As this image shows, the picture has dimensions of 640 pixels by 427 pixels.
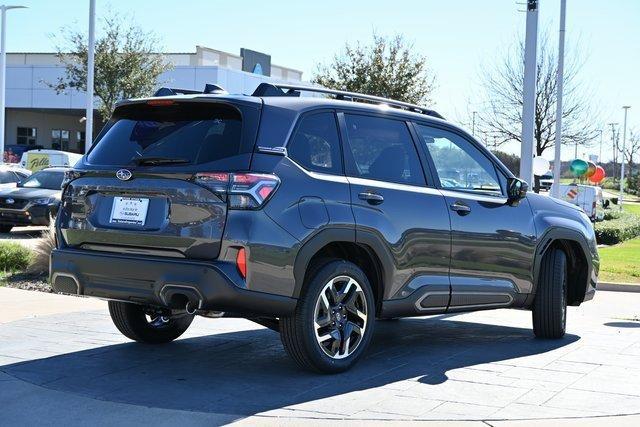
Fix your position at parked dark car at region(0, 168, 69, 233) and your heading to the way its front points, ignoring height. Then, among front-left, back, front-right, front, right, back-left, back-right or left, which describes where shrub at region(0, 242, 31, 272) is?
front-left

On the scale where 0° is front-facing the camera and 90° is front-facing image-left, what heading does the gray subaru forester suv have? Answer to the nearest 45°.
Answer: approximately 225°

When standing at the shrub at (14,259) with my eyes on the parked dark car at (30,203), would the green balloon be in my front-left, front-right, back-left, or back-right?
front-right

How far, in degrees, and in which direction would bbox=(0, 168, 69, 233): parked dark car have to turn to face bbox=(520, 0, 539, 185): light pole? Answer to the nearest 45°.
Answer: approximately 90° to its left

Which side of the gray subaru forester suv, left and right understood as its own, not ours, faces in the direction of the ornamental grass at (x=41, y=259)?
left

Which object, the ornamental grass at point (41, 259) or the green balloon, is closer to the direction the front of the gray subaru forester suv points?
the green balloon

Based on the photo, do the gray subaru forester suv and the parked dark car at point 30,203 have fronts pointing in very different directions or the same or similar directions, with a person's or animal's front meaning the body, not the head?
very different directions

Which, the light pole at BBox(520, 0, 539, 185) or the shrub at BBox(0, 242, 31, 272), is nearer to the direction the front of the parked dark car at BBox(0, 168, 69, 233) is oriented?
the shrub

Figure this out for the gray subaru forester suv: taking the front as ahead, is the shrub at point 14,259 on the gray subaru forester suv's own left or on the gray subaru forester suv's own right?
on the gray subaru forester suv's own left

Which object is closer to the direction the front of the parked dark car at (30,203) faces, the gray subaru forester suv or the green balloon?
the gray subaru forester suv

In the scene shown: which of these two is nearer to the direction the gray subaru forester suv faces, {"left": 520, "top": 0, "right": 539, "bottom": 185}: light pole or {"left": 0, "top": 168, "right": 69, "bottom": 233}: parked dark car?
the light pole

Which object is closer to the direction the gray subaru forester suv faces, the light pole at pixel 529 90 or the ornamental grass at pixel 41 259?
the light pole
